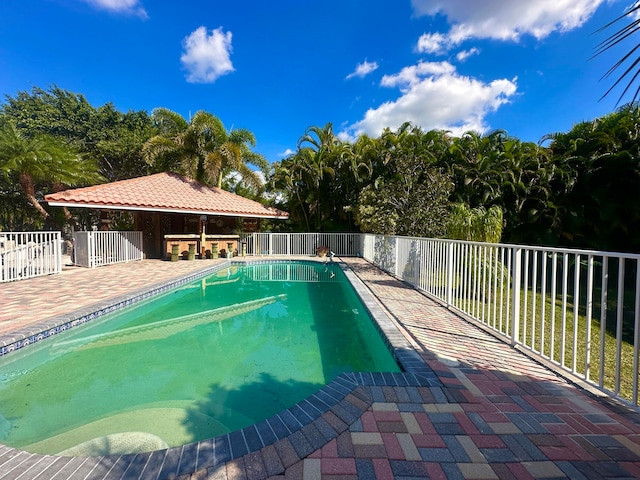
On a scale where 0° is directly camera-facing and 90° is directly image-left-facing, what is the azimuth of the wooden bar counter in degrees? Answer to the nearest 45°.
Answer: approximately 0°

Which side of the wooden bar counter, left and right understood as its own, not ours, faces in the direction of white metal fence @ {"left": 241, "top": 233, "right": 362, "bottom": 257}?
left

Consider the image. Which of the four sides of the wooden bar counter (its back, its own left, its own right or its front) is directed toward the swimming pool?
front

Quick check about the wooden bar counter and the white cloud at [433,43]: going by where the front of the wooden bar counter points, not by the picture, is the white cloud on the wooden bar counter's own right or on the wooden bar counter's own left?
on the wooden bar counter's own left

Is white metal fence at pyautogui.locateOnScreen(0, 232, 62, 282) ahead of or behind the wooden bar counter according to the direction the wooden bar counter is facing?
ahead

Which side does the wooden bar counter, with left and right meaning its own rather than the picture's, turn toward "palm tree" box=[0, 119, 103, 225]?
right

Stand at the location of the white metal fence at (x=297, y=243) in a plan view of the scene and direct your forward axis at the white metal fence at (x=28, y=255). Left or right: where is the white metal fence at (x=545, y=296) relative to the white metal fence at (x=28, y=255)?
left
